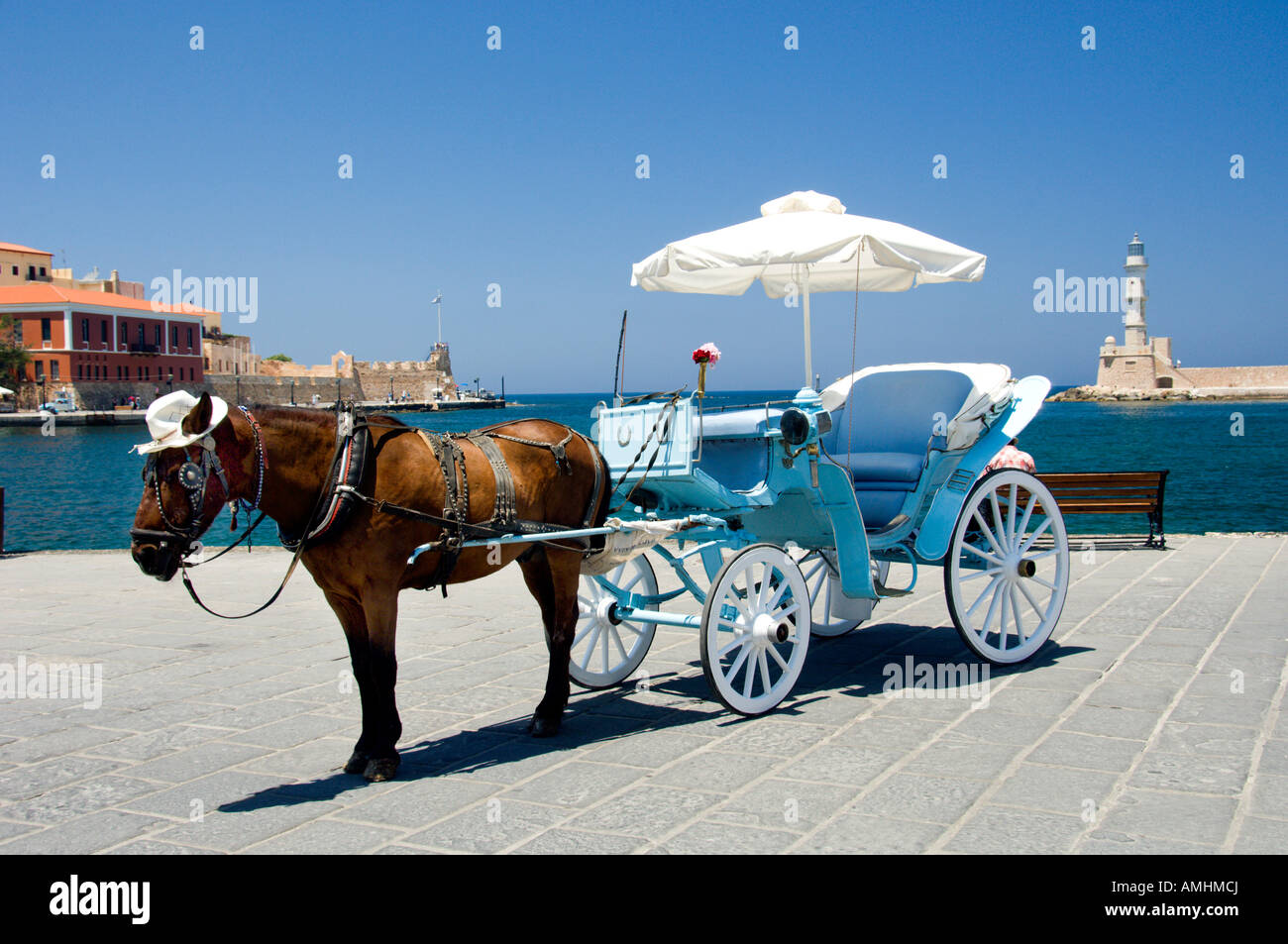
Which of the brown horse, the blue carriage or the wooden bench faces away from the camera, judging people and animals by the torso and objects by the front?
the wooden bench

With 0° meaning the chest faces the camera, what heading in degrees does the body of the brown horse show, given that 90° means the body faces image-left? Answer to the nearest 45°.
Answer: approximately 45°

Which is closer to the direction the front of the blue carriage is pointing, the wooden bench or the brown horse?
the brown horse

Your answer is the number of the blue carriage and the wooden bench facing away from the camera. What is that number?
1

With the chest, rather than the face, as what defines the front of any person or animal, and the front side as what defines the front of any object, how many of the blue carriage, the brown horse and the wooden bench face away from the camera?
1

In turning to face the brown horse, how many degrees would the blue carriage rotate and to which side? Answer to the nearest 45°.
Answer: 0° — it already faces it

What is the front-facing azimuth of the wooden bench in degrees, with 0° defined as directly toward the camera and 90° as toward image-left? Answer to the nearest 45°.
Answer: approximately 180°

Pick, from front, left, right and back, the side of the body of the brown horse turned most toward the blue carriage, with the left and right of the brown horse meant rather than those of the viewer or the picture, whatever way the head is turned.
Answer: back

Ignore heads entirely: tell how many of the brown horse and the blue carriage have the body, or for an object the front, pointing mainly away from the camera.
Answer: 0

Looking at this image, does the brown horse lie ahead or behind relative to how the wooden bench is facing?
behind

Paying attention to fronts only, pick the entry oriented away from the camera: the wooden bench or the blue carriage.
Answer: the wooden bench

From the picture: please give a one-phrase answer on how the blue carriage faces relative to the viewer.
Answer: facing the viewer and to the left of the viewer

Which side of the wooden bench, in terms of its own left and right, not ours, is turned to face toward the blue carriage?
back
